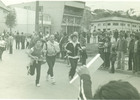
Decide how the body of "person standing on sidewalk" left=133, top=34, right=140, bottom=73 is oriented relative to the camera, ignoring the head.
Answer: to the viewer's left
